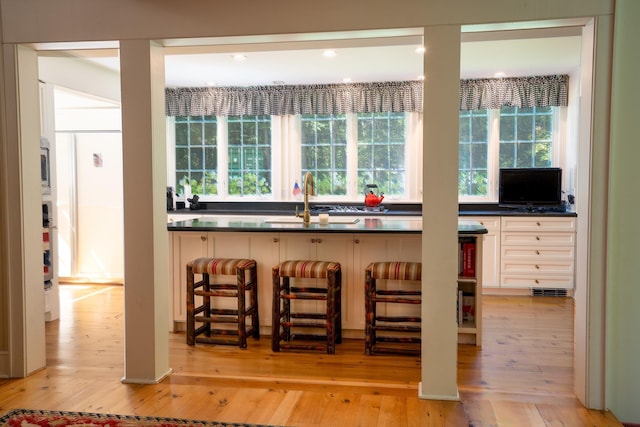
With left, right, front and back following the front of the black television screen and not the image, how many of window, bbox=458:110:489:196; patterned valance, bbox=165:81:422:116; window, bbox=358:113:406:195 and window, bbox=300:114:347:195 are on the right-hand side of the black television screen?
4

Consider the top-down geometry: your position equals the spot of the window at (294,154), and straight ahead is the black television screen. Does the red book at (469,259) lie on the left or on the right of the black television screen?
right

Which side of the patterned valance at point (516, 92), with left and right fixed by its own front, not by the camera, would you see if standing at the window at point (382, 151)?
right

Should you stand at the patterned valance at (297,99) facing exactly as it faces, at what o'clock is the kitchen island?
The kitchen island is roughly at 12 o'clock from the patterned valance.

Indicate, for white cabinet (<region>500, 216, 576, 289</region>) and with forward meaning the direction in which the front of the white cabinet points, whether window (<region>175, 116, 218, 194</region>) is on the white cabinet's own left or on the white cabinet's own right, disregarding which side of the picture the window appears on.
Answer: on the white cabinet's own right

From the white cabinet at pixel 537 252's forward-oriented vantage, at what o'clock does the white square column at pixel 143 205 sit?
The white square column is roughly at 1 o'clock from the white cabinet.

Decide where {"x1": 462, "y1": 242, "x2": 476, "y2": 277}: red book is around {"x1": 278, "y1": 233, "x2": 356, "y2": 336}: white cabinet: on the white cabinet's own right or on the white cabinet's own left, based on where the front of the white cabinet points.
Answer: on the white cabinet's own left

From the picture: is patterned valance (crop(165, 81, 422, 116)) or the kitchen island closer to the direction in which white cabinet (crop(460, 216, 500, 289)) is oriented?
the kitchen island

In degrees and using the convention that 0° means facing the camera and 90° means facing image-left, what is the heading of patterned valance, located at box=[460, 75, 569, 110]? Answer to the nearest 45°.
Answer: approximately 0°

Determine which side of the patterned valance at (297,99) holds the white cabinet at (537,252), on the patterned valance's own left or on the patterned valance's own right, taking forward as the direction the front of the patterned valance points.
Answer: on the patterned valance's own left

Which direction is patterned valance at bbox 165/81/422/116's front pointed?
toward the camera

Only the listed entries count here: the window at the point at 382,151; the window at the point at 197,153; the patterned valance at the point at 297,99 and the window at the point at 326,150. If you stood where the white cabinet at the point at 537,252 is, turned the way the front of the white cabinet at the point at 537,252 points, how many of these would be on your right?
4

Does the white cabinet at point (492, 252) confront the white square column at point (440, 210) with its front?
yes

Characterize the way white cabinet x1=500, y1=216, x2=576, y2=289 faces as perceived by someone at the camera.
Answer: facing the viewer

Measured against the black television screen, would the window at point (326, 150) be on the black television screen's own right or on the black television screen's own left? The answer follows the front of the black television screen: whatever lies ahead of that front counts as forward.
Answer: on the black television screen's own right
